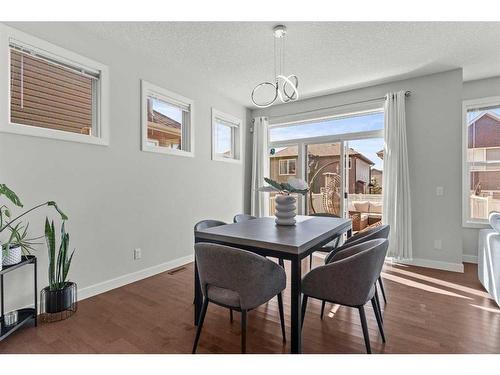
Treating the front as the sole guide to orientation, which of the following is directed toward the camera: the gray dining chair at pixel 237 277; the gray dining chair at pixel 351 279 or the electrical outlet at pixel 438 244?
the electrical outlet

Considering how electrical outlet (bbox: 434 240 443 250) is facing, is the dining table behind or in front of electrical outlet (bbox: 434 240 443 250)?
in front

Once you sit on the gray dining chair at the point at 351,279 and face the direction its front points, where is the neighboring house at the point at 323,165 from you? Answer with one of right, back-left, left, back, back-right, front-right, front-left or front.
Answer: front-right

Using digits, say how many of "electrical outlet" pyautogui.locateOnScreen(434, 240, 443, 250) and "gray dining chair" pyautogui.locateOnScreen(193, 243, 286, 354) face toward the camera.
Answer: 1

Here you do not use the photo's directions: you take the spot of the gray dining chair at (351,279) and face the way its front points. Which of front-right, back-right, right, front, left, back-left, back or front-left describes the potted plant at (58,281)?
front-left

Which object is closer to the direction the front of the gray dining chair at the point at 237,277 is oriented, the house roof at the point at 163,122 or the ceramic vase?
the ceramic vase

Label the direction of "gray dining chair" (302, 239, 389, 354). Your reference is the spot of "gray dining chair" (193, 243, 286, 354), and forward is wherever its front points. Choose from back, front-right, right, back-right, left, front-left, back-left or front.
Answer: front-right

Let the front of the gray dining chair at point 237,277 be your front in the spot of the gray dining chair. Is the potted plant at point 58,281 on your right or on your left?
on your left

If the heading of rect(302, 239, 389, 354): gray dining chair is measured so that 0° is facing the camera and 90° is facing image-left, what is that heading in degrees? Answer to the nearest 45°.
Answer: approximately 135°

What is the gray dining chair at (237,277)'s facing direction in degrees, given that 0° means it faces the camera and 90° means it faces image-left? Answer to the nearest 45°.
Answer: approximately 225°

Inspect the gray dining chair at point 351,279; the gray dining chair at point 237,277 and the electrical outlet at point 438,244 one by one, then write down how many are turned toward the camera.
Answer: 1
